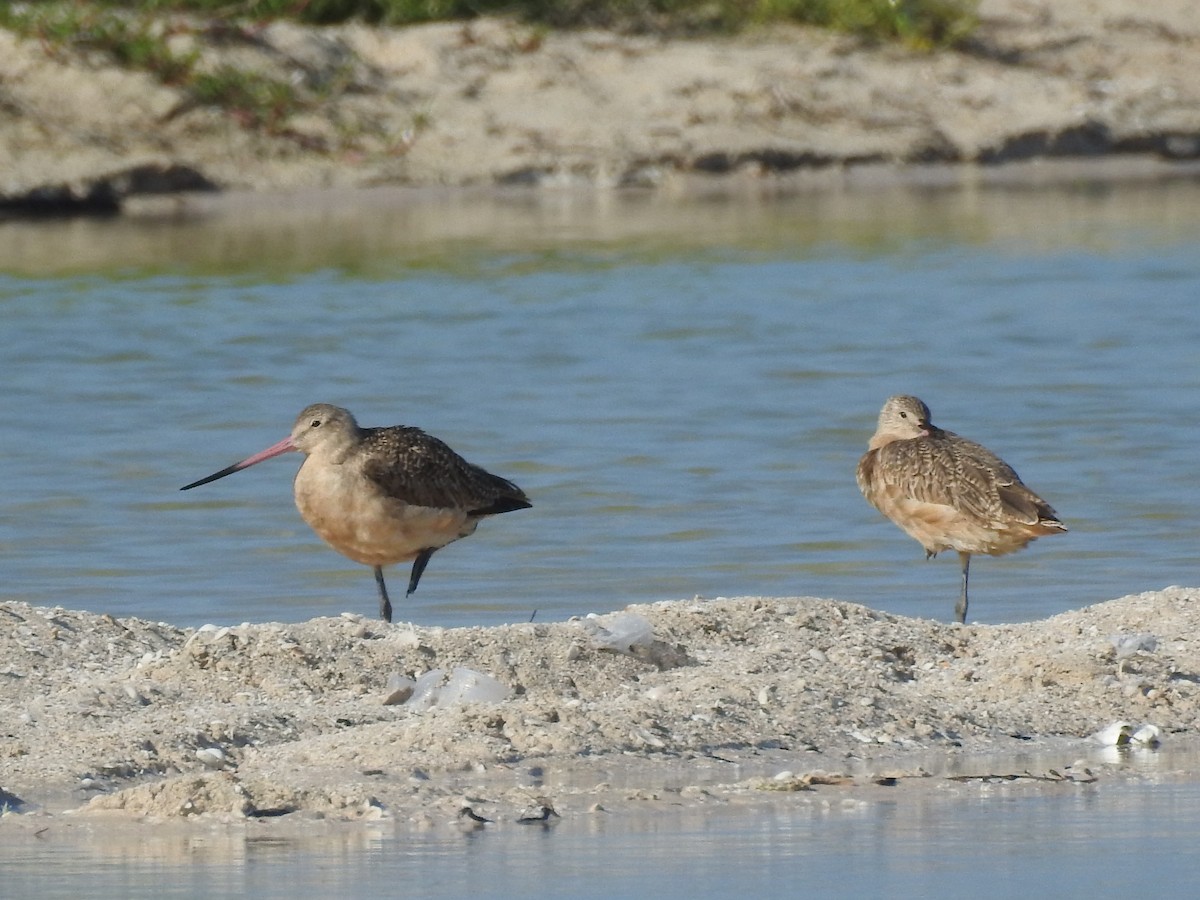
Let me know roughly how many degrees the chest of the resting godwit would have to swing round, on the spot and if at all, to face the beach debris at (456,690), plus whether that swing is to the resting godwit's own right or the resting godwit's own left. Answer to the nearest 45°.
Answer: approximately 45° to the resting godwit's own left

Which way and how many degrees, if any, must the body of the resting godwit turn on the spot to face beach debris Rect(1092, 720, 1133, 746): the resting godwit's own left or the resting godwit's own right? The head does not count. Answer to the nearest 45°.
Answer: approximately 90° to the resting godwit's own left

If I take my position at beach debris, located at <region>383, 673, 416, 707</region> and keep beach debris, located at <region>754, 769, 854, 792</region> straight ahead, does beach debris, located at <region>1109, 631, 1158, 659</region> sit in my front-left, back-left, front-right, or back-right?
front-left

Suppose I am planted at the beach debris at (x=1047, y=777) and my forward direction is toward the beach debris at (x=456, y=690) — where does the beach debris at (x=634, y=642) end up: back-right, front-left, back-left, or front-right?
front-right

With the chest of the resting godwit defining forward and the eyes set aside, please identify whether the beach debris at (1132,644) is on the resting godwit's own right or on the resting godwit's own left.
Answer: on the resting godwit's own left

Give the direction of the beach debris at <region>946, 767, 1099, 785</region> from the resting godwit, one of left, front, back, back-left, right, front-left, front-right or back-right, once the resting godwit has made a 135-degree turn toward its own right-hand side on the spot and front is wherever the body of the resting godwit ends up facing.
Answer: back-right

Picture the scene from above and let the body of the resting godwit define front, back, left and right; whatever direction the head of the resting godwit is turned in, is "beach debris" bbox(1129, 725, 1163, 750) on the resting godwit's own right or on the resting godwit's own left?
on the resting godwit's own left

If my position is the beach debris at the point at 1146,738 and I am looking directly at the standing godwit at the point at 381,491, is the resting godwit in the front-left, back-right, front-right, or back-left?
front-right

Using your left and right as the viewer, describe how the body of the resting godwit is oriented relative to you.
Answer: facing to the left of the viewer

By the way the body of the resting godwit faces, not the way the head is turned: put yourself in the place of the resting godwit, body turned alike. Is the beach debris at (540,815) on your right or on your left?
on your left

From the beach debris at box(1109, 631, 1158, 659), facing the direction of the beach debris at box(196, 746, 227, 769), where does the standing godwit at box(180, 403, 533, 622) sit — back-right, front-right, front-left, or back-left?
front-right
